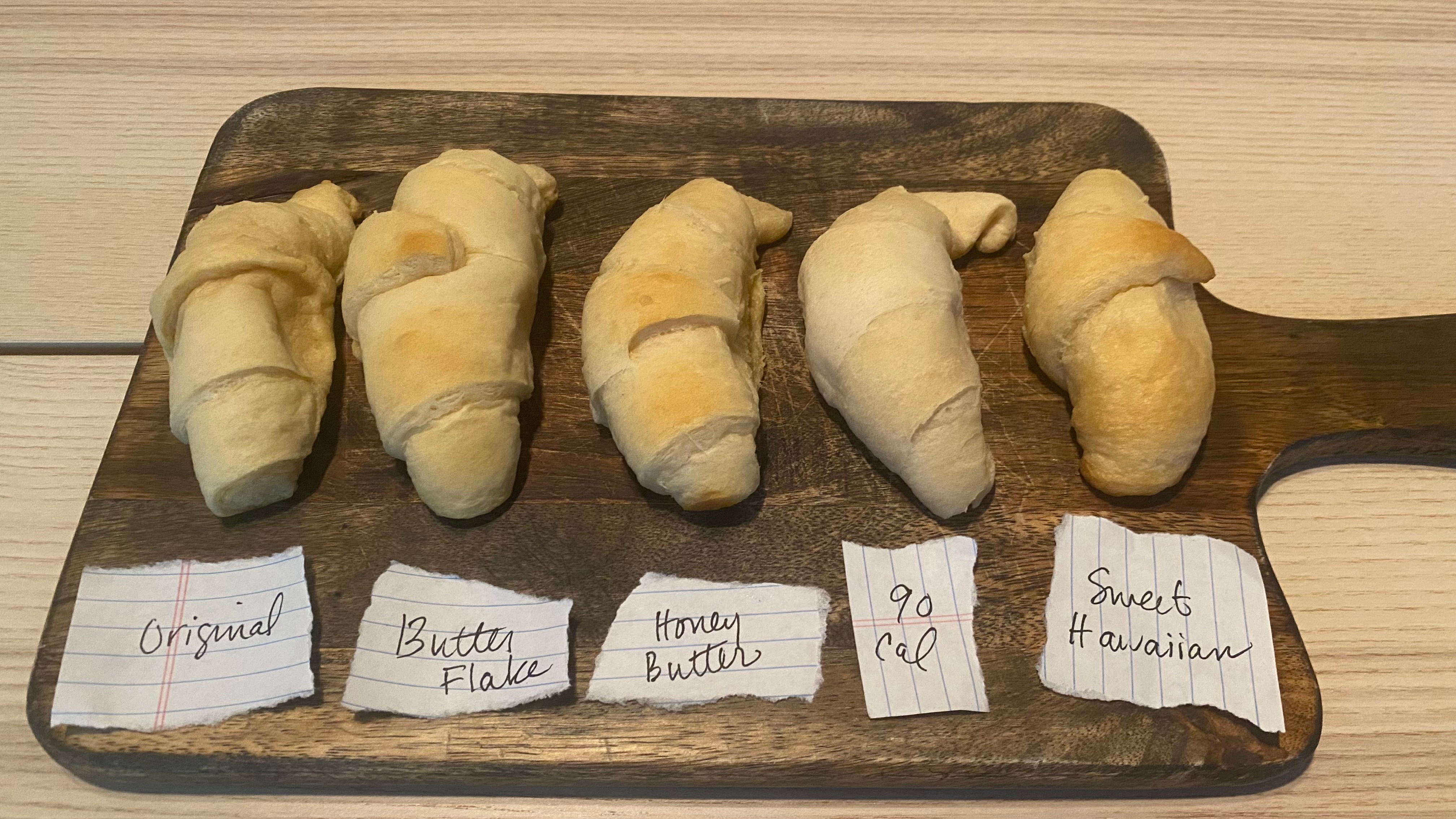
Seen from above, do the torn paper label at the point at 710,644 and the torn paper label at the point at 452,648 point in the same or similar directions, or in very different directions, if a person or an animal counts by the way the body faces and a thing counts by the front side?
same or similar directions

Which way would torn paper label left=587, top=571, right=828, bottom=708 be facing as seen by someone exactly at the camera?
facing the viewer

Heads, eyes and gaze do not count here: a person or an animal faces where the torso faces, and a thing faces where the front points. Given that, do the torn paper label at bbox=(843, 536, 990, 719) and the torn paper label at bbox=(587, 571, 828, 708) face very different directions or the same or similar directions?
same or similar directions

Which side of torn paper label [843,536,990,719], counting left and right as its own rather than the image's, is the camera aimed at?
front

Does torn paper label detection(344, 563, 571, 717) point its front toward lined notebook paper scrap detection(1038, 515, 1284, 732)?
no

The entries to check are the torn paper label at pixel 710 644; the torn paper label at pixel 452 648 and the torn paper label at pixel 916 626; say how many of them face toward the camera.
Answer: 3
